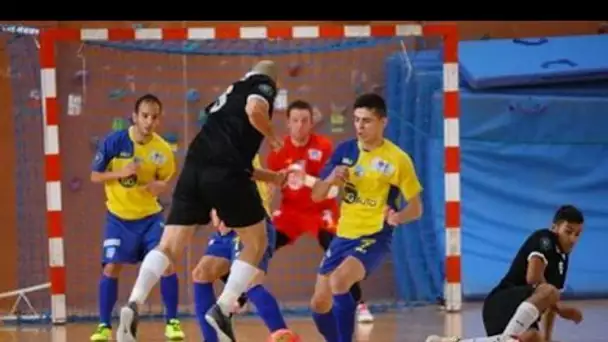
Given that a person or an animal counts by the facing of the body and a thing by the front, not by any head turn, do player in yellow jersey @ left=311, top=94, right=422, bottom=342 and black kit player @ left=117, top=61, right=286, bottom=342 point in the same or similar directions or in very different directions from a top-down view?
very different directions

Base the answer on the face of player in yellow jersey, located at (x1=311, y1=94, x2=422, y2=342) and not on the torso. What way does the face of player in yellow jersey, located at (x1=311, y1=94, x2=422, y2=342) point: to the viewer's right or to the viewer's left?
to the viewer's left

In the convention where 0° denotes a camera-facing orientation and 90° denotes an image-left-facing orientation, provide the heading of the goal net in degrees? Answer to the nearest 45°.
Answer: approximately 0°

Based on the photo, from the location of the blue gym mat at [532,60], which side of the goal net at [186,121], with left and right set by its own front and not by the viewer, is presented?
left

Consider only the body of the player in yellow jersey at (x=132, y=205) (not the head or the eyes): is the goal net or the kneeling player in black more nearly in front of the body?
the kneeling player in black

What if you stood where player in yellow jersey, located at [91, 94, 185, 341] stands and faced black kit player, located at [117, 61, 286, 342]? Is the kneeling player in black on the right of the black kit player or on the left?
left

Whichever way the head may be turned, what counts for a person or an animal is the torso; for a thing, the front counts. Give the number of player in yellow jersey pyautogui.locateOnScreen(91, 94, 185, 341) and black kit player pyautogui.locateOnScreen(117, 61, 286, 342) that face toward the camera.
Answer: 1

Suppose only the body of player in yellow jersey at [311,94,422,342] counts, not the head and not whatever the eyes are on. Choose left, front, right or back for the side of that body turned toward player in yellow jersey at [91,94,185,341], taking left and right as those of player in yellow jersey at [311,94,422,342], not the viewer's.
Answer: right
